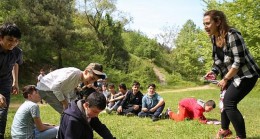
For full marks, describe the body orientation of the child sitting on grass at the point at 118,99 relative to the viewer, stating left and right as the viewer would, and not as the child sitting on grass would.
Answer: facing the viewer and to the left of the viewer

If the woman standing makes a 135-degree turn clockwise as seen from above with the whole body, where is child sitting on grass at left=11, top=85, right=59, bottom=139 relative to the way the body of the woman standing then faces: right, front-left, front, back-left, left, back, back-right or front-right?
left

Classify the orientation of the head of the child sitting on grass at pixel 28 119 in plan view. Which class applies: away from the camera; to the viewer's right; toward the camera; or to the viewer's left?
to the viewer's right

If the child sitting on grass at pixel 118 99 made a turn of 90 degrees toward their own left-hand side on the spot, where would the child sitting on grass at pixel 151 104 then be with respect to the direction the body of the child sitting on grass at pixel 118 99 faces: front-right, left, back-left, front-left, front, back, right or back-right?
front

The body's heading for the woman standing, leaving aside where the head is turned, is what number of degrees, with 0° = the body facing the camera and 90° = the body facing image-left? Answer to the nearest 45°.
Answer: approximately 45°
